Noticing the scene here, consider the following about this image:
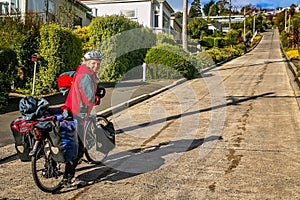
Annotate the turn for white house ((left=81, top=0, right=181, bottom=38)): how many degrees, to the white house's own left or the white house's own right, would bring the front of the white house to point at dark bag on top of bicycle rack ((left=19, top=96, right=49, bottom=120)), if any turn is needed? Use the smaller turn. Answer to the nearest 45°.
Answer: approximately 45° to the white house's own right

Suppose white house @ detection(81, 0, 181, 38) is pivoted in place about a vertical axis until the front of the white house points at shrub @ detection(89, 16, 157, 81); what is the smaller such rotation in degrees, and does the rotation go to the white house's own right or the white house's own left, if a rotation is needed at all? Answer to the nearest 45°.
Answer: approximately 45° to the white house's own right

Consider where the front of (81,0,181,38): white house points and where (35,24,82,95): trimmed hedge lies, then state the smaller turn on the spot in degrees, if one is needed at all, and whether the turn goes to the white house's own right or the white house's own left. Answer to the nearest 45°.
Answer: approximately 45° to the white house's own right

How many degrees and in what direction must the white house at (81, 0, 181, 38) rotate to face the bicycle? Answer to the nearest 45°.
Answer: approximately 45° to its right

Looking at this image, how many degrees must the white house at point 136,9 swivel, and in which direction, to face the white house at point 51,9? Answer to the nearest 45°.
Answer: approximately 45° to its right

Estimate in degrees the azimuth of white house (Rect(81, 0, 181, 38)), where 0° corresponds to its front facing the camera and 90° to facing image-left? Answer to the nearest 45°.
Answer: approximately 315°

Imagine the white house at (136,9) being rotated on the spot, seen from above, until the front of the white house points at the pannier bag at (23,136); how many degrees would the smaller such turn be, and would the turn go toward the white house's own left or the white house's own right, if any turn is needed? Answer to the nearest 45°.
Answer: approximately 45° to the white house's own right
